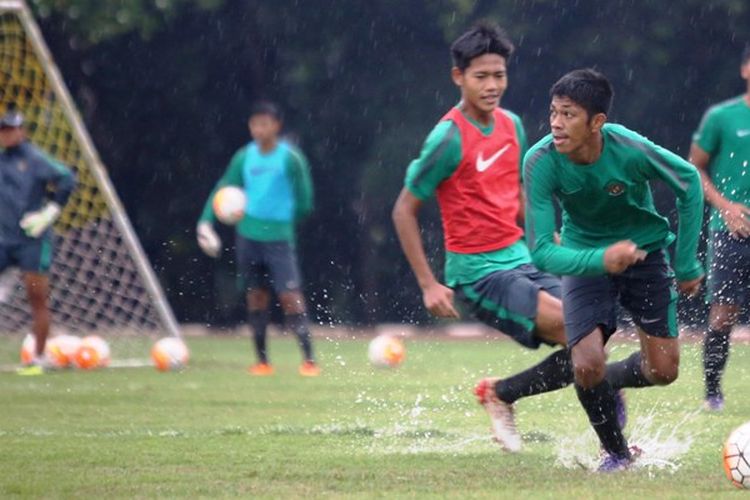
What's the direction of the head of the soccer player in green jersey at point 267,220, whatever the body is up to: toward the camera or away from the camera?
toward the camera

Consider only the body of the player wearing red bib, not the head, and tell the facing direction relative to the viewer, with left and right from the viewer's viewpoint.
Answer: facing the viewer and to the right of the viewer

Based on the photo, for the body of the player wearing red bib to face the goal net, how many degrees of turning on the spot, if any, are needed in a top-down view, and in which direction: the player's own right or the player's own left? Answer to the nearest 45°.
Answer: approximately 180°

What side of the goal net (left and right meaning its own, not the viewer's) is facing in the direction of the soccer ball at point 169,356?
left

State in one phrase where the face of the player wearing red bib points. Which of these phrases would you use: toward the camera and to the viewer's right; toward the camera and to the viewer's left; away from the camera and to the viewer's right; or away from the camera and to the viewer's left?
toward the camera and to the viewer's right

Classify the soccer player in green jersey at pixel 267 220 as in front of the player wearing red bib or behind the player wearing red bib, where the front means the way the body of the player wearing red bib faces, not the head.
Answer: behind

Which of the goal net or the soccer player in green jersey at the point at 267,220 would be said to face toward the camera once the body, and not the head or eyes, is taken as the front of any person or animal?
the soccer player in green jersey

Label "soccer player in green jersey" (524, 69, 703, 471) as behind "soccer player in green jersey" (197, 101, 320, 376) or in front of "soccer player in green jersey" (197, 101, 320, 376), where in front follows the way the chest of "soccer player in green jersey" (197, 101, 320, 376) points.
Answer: in front

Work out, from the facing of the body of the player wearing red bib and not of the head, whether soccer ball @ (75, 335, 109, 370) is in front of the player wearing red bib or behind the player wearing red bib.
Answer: behind

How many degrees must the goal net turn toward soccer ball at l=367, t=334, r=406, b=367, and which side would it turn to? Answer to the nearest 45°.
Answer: approximately 135° to its left

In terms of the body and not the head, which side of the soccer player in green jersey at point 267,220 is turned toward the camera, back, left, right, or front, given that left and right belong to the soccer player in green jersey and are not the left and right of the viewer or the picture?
front

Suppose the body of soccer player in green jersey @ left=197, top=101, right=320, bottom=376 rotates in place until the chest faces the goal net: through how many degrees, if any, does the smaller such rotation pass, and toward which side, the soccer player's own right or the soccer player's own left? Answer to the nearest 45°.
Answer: approximately 135° to the soccer player's own right

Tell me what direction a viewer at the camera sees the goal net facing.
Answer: facing to the left of the viewer
